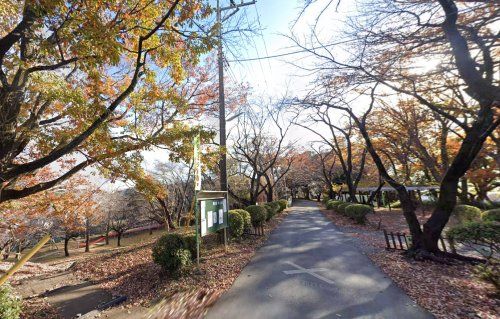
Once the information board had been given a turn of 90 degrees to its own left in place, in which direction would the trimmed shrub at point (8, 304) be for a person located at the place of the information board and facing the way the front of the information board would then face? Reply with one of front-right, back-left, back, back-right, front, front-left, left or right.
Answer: back

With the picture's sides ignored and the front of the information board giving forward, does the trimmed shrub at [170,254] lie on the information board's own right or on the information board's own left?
on the information board's own right

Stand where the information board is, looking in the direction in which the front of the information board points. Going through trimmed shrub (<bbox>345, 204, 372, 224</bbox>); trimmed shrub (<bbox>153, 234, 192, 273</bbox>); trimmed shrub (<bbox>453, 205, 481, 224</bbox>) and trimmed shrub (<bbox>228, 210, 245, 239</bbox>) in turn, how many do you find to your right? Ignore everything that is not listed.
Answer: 1

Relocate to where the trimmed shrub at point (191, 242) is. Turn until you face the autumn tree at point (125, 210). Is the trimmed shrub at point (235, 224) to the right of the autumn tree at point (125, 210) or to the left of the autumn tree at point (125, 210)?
right

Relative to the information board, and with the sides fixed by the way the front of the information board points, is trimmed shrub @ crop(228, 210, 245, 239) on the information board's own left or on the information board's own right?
on the information board's own left

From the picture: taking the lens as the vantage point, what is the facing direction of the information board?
facing the viewer and to the right of the viewer

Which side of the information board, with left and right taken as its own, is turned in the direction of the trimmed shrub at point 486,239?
front

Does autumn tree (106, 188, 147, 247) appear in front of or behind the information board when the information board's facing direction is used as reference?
behind

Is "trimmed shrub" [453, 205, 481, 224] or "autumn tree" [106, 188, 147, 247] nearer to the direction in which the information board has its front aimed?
the trimmed shrub
